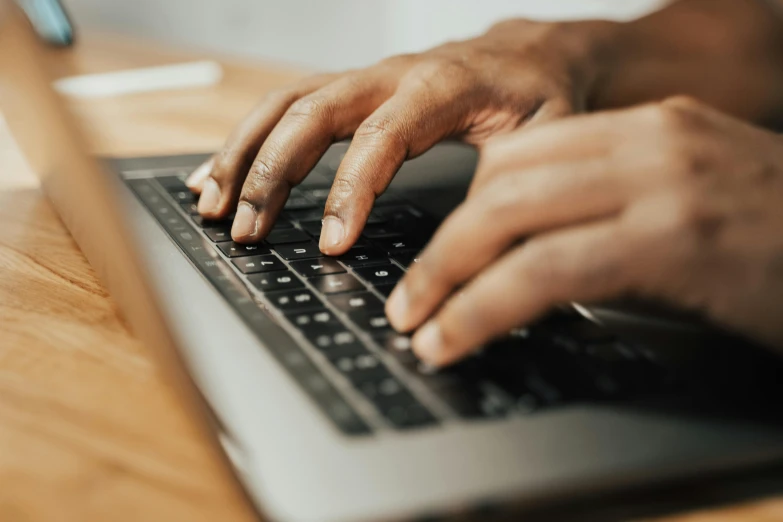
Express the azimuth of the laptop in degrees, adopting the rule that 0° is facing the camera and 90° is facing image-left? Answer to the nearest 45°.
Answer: approximately 270°

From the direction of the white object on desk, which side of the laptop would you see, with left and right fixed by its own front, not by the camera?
left
